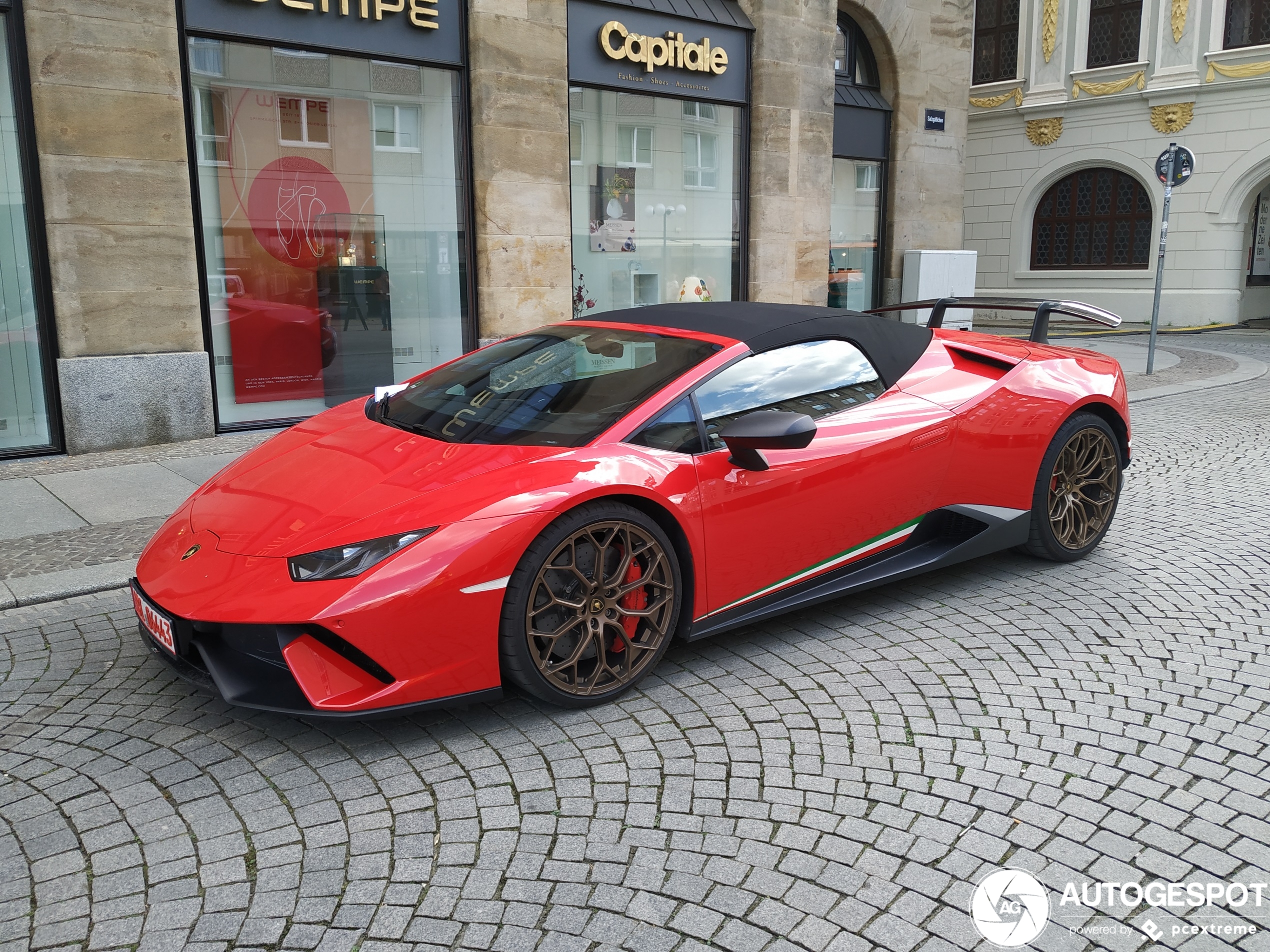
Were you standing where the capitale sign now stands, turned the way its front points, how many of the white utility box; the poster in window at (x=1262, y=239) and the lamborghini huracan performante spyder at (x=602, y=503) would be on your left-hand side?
2

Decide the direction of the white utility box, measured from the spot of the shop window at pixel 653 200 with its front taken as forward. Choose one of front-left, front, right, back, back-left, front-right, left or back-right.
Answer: left

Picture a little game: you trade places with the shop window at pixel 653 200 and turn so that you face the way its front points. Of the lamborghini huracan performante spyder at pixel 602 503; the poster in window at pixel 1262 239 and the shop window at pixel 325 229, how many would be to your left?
1

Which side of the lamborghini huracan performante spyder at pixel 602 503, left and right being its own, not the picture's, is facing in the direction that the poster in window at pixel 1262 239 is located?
back

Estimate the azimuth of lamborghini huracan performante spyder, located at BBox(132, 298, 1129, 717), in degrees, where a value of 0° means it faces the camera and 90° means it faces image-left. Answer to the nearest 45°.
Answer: approximately 45°

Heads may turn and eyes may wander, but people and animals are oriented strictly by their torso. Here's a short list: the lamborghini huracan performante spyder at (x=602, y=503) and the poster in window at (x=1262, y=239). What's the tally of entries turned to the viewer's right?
0

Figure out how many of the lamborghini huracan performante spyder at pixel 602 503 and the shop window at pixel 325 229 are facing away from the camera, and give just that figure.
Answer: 0

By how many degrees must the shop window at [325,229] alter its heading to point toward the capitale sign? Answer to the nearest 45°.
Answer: approximately 90° to its left

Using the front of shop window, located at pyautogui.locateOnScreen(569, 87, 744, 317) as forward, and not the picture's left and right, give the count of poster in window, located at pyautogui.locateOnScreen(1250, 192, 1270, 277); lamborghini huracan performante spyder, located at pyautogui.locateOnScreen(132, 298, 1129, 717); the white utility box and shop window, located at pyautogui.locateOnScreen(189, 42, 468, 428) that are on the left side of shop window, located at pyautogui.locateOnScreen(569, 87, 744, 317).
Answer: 2

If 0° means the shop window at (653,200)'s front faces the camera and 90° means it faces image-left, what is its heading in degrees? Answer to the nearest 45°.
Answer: approximately 315°

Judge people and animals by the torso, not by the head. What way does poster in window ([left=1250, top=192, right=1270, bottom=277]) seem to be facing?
toward the camera

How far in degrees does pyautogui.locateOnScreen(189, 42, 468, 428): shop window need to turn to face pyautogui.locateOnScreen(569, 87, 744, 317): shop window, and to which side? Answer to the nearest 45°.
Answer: approximately 90° to its left

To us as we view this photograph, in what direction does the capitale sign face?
facing the viewer and to the right of the viewer
